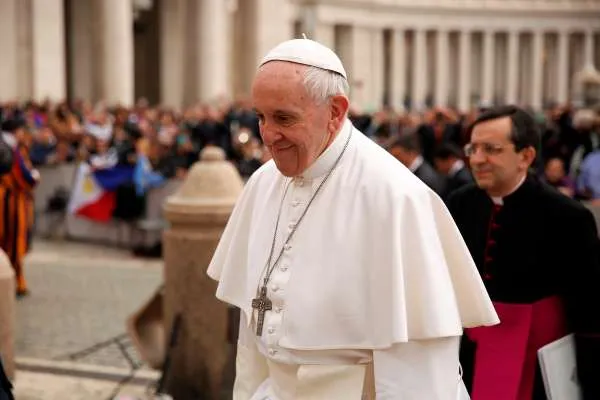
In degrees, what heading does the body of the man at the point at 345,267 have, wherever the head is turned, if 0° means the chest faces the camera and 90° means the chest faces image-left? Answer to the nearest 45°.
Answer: approximately 45°

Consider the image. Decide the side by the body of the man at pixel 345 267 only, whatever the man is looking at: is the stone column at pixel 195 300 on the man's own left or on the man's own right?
on the man's own right

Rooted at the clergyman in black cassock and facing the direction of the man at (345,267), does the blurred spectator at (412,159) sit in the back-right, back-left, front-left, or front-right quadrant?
back-right

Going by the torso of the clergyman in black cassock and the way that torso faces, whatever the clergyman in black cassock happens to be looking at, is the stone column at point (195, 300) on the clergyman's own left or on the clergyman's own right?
on the clergyman's own right

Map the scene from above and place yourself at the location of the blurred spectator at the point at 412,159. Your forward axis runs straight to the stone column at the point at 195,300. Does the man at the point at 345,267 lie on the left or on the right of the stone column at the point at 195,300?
left

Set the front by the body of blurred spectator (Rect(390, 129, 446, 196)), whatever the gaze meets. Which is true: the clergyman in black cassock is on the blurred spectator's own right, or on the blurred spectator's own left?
on the blurred spectator's own left

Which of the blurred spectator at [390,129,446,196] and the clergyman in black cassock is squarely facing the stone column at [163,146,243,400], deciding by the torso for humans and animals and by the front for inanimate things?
the blurred spectator

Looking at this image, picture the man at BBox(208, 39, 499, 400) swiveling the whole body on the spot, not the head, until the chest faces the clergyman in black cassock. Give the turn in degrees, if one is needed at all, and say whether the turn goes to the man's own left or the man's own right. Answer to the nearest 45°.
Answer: approximately 180°

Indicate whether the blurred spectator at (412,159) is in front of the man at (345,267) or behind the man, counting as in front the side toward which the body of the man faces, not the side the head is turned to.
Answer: behind
